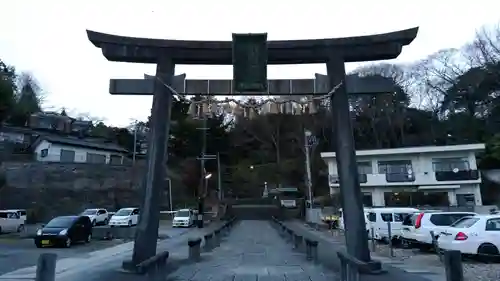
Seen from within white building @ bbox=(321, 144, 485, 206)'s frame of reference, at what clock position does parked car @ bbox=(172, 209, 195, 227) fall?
The parked car is roughly at 2 o'clock from the white building.

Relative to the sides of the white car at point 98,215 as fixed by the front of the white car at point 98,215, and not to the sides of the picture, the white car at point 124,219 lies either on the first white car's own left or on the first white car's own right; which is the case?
on the first white car's own left

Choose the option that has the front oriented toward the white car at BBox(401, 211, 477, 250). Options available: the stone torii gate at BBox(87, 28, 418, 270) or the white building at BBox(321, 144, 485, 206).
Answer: the white building

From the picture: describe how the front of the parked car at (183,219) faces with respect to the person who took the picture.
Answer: facing the viewer and to the left of the viewer

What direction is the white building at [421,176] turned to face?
toward the camera

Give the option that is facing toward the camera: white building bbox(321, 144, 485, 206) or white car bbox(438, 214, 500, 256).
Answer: the white building

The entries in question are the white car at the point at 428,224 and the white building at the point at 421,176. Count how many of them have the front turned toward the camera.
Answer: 1

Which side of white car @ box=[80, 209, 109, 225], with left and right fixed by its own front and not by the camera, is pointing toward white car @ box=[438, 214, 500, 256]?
left

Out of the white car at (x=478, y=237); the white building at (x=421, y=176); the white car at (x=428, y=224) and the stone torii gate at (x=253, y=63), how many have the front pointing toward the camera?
2

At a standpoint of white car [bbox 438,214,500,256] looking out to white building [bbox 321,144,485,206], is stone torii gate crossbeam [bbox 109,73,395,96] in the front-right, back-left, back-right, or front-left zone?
back-left

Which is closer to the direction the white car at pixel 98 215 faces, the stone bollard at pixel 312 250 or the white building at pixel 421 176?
the stone bollard

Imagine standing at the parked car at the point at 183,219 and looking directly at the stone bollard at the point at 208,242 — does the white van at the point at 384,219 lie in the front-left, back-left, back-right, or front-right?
front-left

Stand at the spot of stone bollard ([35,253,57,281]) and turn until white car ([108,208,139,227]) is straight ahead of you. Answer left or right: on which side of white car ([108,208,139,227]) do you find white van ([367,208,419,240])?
right

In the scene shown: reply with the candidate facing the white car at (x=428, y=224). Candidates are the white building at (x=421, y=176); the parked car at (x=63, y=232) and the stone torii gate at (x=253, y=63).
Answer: the white building

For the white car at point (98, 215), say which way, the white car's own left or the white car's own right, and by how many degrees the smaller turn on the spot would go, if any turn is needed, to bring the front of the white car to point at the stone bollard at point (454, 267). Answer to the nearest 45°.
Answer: approximately 45° to the white car's own left

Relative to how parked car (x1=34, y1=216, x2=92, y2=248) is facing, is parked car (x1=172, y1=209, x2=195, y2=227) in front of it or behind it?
behind

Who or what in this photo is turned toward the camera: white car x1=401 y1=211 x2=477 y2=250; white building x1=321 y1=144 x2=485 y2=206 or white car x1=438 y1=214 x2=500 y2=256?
the white building

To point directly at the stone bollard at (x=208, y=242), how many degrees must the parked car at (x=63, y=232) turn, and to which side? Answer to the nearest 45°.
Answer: approximately 90° to its left

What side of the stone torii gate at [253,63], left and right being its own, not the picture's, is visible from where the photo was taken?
front

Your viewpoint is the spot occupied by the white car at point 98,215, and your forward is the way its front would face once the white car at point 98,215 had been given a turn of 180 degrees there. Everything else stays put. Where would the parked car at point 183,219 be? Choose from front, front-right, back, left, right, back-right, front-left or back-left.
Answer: front-right

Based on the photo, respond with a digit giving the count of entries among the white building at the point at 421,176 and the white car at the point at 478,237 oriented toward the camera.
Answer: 1
